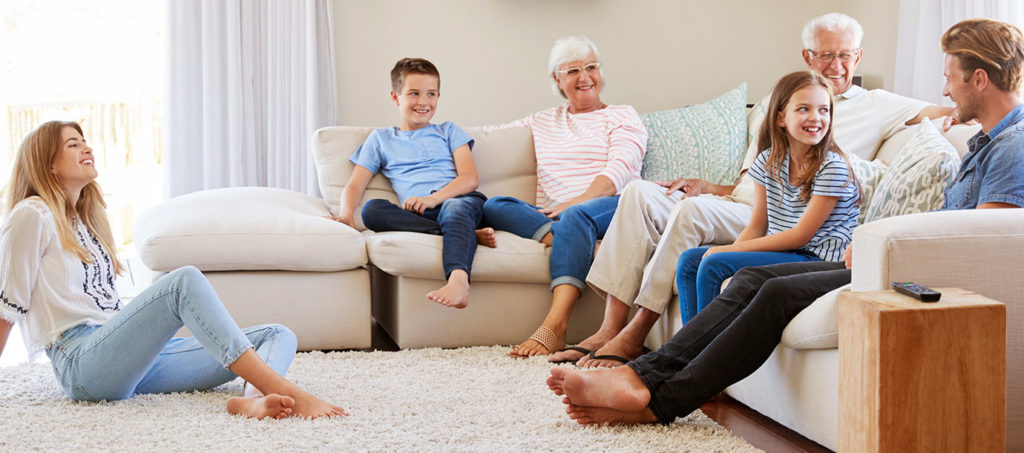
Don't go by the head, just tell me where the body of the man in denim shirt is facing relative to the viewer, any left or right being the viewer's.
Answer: facing to the left of the viewer

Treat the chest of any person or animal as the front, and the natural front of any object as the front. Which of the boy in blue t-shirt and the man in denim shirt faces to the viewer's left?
the man in denim shirt

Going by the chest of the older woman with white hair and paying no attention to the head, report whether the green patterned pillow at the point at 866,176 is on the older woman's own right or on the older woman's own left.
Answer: on the older woman's own left

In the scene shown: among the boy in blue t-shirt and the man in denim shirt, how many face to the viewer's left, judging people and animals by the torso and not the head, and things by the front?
1

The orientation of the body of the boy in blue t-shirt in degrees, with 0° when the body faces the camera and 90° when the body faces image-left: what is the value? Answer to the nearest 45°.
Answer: approximately 0°
